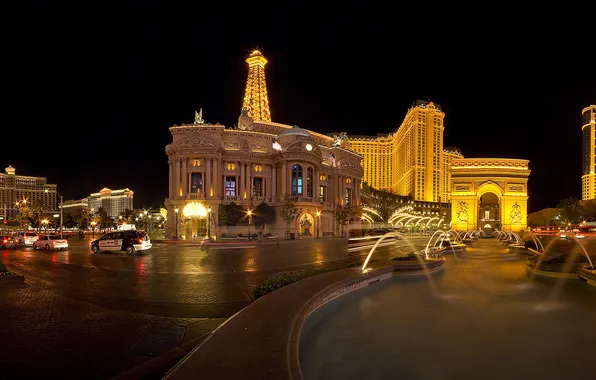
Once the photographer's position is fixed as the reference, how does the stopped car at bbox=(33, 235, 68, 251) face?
facing away from the viewer and to the left of the viewer

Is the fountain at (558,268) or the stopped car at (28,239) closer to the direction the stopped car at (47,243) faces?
the stopped car at (28,239)

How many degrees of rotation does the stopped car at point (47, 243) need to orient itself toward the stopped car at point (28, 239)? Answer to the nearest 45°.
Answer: approximately 45° to its right

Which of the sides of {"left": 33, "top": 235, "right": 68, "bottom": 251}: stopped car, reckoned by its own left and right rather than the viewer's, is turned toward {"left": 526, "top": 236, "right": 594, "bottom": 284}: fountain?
back
